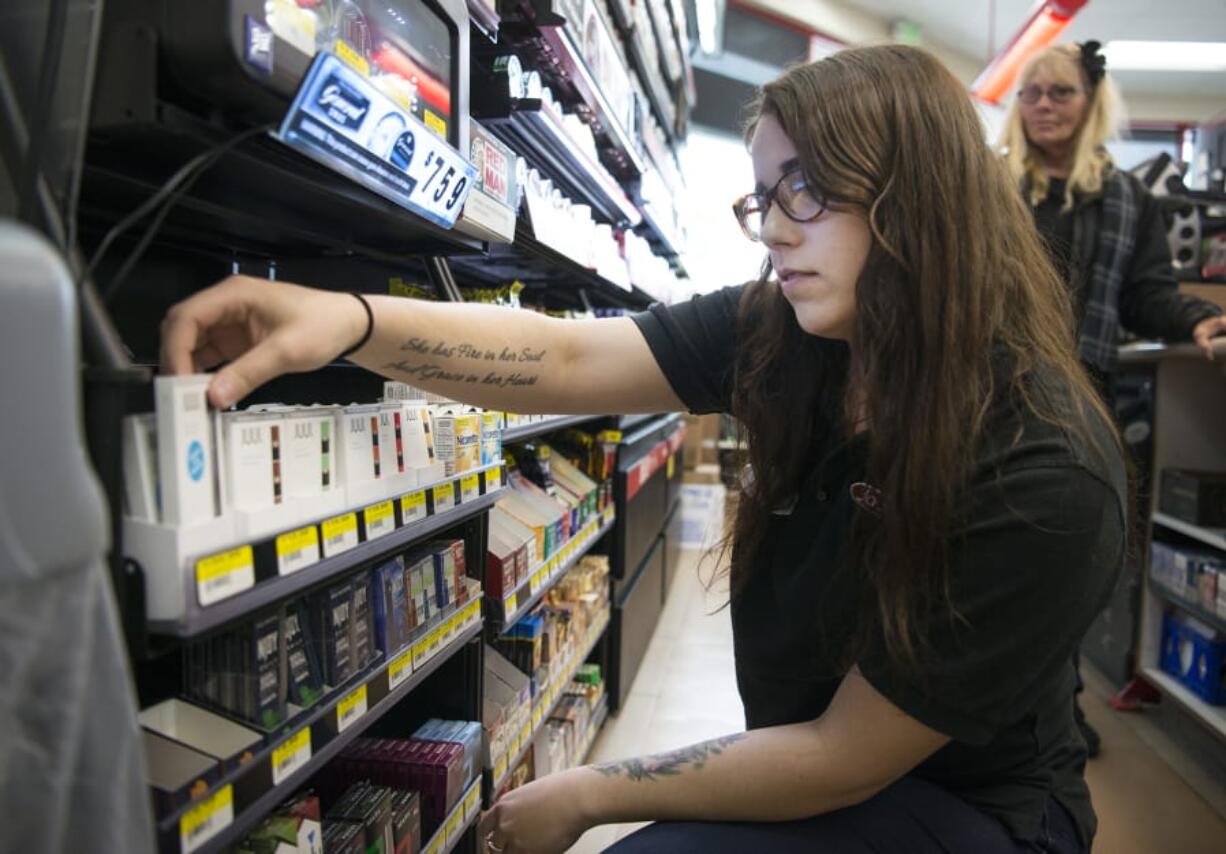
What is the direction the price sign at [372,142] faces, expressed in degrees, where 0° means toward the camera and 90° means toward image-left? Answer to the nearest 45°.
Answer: approximately 315°

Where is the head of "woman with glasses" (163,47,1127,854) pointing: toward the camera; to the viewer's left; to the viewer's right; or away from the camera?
to the viewer's left

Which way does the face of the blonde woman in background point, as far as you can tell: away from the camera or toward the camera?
toward the camera

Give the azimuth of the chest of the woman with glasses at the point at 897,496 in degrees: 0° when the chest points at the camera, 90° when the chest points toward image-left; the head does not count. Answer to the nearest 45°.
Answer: approximately 45°

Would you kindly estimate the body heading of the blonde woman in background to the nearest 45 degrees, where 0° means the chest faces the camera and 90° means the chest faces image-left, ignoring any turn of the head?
approximately 45°

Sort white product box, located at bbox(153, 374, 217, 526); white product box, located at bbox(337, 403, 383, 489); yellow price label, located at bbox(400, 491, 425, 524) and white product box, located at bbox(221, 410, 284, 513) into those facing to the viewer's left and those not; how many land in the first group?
0

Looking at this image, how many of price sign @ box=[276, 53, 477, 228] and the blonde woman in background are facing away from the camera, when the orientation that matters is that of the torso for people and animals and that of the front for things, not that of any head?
0

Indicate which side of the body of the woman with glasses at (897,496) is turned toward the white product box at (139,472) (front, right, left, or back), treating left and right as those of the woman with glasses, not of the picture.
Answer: front

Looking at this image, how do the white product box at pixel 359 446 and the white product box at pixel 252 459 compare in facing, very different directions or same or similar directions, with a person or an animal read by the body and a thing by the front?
same or similar directions

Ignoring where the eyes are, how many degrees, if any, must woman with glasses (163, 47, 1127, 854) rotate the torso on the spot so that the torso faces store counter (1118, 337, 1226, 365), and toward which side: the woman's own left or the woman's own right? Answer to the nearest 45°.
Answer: approximately 180°

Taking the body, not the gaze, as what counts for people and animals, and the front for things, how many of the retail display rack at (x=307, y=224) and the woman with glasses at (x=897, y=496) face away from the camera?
0

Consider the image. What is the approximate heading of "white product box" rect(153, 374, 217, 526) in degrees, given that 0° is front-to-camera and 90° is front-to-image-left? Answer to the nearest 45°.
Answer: approximately 315°

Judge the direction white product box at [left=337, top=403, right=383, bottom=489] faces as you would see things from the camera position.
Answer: facing the viewer and to the right of the viewer

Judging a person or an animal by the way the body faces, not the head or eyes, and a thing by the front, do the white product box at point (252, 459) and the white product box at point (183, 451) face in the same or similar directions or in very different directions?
same or similar directions
